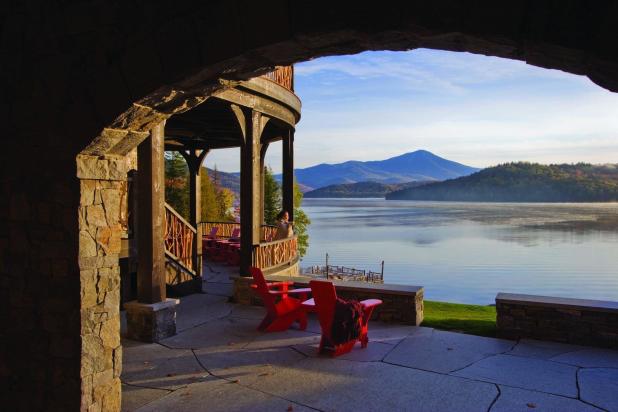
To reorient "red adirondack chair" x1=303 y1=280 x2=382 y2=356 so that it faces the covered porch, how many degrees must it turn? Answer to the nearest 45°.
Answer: approximately 90° to its left

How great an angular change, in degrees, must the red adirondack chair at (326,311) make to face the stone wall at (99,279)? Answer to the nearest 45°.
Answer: approximately 180°

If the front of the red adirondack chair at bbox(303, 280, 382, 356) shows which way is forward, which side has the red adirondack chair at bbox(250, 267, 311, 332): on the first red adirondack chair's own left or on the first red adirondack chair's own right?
on the first red adirondack chair's own left

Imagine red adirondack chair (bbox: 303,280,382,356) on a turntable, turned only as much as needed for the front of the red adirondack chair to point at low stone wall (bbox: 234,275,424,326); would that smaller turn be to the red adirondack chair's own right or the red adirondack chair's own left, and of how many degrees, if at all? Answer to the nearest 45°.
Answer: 0° — it already faces it

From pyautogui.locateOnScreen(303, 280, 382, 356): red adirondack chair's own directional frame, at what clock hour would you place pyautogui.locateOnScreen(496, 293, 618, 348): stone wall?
The stone wall is roughly at 1 o'clock from the red adirondack chair.

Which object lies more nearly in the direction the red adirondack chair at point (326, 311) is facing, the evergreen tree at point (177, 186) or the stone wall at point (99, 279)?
the evergreen tree

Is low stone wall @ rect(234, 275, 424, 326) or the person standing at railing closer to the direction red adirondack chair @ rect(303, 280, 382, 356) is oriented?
the low stone wall

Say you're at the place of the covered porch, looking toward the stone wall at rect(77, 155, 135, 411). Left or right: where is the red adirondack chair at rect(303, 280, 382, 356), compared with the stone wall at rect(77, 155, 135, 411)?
left

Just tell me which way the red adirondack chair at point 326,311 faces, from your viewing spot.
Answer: facing away from the viewer and to the right of the viewer
